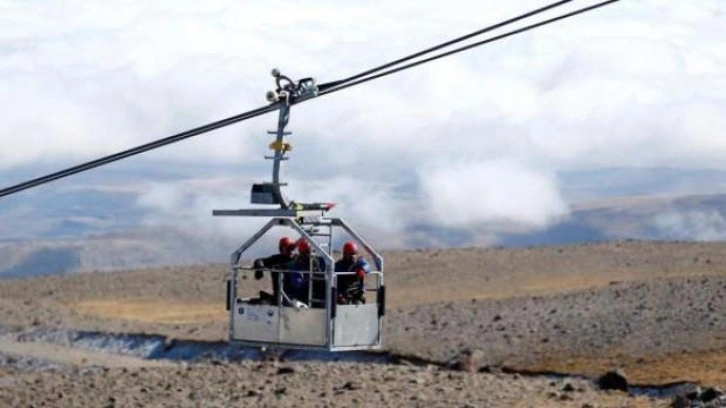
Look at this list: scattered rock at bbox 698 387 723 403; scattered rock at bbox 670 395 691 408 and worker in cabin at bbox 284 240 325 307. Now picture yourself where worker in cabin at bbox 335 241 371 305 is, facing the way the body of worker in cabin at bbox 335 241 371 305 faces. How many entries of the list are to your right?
1

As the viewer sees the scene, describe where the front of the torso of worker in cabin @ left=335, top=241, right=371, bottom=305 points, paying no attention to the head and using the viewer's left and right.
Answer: facing the viewer

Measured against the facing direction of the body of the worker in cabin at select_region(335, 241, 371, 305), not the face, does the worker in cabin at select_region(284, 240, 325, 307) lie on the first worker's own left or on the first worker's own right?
on the first worker's own right
